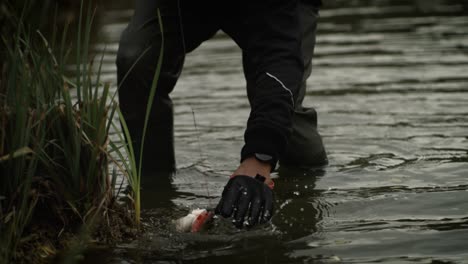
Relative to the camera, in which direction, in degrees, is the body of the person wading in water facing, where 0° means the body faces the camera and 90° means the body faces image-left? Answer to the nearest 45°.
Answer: approximately 0°
